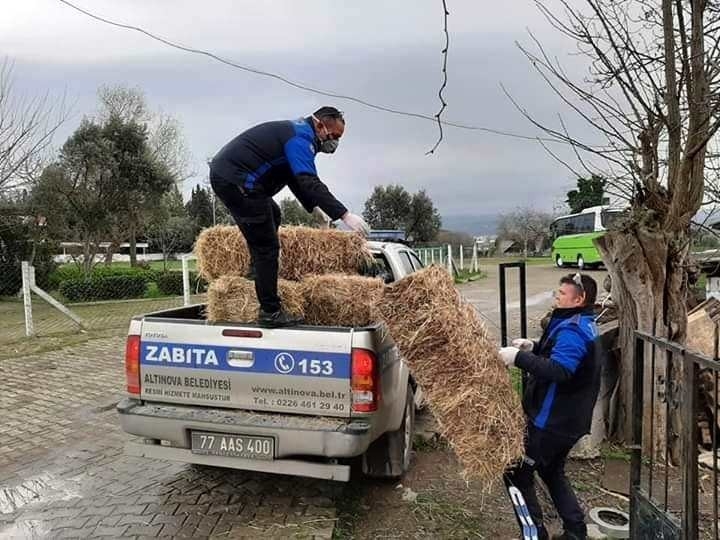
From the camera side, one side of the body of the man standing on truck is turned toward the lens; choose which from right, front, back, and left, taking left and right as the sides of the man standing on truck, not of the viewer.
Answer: right

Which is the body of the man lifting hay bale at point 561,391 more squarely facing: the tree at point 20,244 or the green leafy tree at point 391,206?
the tree

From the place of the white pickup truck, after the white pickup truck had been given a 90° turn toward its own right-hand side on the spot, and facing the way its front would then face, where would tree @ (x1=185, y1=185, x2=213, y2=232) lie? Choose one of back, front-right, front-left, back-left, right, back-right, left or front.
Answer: back-left

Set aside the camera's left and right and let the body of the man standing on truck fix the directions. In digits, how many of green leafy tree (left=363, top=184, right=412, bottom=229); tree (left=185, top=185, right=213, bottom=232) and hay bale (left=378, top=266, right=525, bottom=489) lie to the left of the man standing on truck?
2

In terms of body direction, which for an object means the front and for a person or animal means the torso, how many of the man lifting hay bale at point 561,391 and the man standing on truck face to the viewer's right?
1

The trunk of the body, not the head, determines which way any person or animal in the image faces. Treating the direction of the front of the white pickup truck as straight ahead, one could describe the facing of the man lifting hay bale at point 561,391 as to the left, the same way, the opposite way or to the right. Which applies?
to the left

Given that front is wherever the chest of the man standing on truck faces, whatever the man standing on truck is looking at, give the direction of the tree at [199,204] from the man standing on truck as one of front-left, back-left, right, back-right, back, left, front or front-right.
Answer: left

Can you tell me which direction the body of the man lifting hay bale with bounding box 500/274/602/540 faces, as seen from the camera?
to the viewer's left

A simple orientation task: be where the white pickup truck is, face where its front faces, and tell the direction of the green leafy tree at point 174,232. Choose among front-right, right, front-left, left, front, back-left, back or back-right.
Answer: front-left

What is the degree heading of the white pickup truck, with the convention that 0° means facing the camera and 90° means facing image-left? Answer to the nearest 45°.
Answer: approximately 225°

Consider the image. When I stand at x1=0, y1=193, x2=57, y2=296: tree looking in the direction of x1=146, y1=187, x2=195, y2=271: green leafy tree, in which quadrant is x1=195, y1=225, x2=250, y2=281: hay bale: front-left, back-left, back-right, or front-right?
back-right

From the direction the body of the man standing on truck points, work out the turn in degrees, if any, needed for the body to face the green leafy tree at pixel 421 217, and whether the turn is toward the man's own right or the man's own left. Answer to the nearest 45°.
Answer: approximately 90° to the man's own left

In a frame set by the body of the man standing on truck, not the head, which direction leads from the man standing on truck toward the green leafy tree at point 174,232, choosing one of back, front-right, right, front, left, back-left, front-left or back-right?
left
